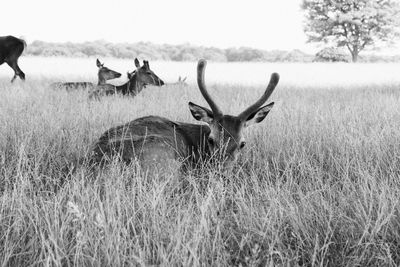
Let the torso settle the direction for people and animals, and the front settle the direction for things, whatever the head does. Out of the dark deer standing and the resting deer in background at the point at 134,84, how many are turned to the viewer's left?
1

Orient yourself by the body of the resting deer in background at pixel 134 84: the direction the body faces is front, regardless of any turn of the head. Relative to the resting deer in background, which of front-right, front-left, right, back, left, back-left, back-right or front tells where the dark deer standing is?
back-left

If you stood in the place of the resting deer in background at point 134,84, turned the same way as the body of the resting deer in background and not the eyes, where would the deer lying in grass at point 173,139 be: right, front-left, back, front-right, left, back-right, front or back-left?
right

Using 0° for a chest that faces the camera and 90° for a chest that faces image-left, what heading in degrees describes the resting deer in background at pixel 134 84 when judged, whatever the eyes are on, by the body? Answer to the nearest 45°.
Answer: approximately 270°

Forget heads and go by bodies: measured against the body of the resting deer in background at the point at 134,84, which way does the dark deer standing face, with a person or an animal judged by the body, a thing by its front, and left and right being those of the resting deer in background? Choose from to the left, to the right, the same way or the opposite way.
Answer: the opposite way

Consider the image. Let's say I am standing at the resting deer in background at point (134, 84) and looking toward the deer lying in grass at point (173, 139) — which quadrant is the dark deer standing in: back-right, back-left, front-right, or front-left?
back-right

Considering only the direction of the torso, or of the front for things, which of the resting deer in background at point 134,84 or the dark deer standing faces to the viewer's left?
the dark deer standing

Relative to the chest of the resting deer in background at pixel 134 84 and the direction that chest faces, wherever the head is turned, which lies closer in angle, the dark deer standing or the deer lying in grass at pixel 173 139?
the deer lying in grass

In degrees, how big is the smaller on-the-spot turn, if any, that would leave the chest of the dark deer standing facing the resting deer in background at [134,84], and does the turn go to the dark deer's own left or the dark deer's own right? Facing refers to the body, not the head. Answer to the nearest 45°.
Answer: approximately 135° to the dark deer's own left

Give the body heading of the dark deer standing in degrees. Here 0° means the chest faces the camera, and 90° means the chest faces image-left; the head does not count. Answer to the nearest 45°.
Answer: approximately 90°
